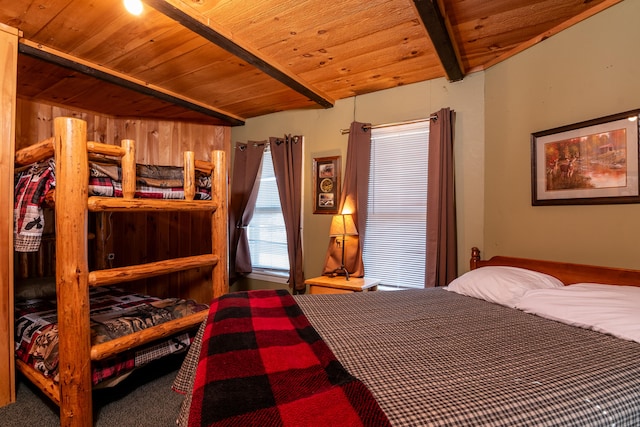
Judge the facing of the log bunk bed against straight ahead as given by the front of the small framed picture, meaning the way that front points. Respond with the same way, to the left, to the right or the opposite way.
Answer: to the left

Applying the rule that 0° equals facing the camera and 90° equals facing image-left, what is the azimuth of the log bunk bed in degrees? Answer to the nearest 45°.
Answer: approximately 315°

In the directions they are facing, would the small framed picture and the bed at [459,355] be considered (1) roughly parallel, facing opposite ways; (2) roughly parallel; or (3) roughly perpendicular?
roughly perpendicular

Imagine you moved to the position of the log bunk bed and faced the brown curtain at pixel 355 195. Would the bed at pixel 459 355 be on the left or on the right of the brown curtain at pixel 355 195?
right

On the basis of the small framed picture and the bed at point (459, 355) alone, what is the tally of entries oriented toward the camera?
1

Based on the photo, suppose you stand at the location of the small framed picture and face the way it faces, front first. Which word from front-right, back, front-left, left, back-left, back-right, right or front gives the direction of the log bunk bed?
front-right

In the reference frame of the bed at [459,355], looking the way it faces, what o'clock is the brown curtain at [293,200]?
The brown curtain is roughly at 2 o'clock from the bed.

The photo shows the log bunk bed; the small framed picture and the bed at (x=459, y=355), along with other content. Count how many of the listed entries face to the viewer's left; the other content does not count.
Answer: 1

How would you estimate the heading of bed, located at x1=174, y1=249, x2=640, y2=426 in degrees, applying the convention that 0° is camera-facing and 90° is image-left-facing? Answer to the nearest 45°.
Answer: approximately 90°

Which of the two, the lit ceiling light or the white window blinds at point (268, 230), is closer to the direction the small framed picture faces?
the lit ceiling light

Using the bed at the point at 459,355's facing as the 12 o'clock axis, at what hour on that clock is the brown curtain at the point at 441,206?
The brown curtain is roughly at 3 o'clock from the bed.

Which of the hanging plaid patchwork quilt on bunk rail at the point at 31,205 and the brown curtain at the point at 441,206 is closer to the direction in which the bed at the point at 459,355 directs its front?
the hanging plaid patchwork quilt on bunk rail
